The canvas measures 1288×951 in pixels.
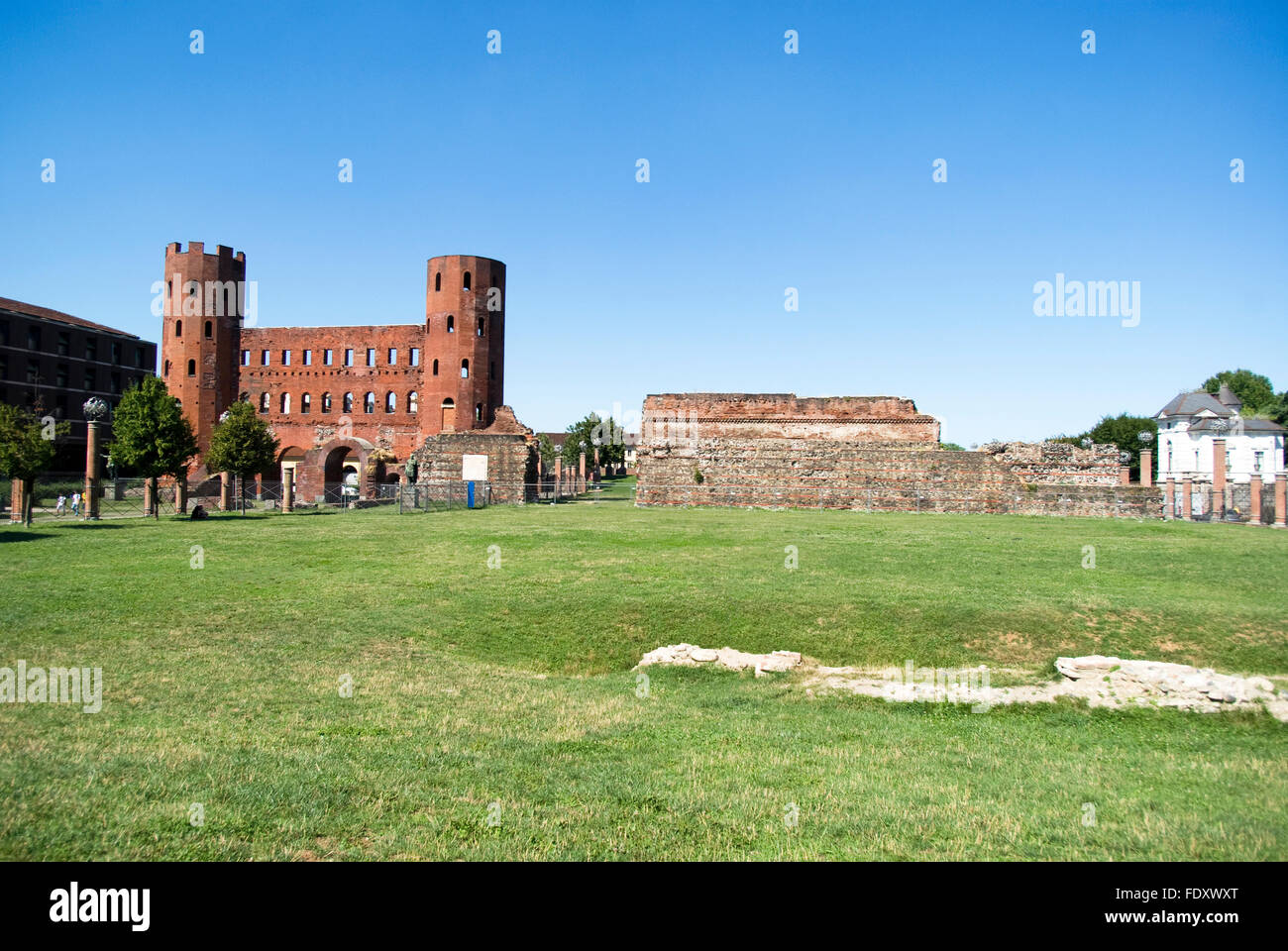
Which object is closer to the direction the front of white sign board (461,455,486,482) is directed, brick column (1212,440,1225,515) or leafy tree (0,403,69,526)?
the leafy tree

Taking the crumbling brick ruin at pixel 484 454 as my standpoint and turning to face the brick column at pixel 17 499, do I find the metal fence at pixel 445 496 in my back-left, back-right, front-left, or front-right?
front-left

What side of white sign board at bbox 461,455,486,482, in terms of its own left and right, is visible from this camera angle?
front

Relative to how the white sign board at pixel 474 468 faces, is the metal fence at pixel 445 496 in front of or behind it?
in front

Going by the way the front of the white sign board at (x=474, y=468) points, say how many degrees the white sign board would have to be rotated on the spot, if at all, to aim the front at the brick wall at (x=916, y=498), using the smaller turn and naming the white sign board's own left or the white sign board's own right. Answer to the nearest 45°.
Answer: approximately 45° to the white sign board's own left

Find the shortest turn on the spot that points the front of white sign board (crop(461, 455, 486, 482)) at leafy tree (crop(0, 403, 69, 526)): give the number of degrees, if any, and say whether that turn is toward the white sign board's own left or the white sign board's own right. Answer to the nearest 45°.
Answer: approximately 45° to the white sign board's own right

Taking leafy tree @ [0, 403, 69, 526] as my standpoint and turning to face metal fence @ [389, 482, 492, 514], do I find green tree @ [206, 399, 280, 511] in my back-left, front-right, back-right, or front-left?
front-left

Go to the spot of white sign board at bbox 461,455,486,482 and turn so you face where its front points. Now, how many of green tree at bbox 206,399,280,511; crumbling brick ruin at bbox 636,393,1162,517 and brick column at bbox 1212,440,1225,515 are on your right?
1

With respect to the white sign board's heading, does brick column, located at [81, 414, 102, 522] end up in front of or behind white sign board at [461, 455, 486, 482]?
in front

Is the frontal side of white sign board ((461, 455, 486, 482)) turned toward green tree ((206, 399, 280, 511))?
no

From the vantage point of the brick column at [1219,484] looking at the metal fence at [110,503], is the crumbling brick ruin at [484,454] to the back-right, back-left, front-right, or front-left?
front-right

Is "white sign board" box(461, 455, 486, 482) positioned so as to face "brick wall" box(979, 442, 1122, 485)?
no

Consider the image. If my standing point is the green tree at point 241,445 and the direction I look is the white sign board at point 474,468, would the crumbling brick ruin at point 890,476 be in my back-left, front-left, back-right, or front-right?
front-right

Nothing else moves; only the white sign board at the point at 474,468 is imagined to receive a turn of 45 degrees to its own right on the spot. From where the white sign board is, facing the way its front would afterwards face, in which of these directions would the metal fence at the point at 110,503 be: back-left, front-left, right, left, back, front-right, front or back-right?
front

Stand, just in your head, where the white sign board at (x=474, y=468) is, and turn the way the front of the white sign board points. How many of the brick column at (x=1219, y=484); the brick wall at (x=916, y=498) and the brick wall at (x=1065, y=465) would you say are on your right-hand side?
0

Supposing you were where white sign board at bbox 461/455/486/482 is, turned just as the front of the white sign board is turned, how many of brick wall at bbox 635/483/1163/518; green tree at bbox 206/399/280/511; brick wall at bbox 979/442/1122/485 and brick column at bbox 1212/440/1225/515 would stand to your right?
1

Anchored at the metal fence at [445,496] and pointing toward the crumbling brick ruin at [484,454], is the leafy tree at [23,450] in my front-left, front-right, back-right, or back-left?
back-left

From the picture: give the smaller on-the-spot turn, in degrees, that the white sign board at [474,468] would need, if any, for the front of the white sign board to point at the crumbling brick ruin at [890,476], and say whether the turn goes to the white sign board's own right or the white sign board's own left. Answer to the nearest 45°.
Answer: approximately 45° to the white sign board's own left
